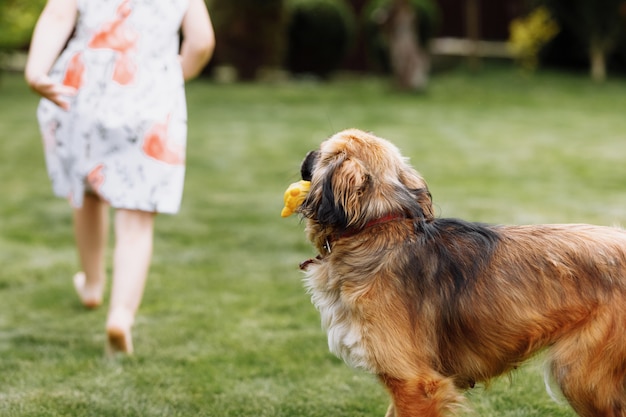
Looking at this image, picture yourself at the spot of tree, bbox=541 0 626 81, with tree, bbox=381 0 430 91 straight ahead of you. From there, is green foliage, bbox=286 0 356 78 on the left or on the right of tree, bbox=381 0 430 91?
right

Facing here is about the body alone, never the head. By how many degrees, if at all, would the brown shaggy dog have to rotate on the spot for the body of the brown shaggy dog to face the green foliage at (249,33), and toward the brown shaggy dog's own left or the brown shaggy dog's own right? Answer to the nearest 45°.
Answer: approximately 90° to the brown shaggy dog's own right

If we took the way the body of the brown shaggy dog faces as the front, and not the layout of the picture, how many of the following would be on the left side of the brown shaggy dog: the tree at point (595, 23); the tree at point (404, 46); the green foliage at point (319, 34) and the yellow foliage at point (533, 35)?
0

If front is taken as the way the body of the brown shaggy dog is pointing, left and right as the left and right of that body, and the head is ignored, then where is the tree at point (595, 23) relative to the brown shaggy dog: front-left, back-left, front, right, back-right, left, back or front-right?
right

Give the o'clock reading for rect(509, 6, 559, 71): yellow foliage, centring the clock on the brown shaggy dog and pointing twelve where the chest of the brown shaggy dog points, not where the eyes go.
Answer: The yellow foliage is roughly at 3 o'clock from the brown shaggy dog.

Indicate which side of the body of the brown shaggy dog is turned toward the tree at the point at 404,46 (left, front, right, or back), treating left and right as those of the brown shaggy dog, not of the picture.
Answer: right

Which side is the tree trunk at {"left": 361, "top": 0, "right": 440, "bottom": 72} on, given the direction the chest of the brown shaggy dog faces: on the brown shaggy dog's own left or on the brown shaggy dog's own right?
on the brown shaggy dog's own right

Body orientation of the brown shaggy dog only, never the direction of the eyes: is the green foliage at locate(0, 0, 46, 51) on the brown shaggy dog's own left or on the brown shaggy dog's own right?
on the brown shaggy dog's own right

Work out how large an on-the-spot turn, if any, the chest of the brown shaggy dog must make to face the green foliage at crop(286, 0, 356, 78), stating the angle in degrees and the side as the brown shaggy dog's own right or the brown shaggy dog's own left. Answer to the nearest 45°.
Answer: approximately 90° to the brown shaggy dog's own right

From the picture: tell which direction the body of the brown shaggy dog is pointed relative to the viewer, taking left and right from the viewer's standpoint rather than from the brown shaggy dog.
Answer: facing to the left of the viewer

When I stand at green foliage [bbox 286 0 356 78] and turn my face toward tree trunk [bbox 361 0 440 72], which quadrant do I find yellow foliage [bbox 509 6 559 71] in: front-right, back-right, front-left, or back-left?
front-right
